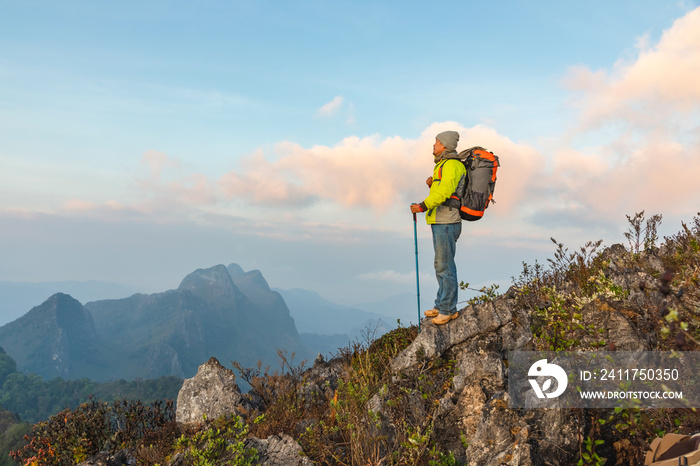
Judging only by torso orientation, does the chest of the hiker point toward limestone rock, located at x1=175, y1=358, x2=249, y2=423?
yes

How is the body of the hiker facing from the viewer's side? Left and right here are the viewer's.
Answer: facing to the left of the viewer

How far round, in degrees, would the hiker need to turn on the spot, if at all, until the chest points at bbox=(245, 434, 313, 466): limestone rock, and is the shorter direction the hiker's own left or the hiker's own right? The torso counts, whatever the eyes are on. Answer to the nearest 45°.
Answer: approximately 45° to the hiker's own left
